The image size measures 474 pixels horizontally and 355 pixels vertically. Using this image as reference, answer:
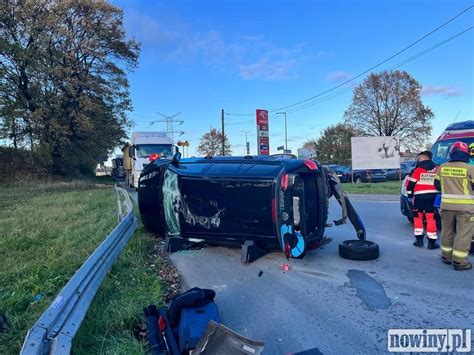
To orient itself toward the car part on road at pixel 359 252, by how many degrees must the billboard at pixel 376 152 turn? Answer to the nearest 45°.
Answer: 0° — it already faces it

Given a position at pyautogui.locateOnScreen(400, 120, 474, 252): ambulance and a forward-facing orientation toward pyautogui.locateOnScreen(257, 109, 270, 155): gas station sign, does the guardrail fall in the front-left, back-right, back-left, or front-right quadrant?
back-left

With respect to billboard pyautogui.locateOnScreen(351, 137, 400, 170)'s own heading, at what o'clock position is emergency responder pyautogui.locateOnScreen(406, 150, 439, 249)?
The emergency responder is roughly at 12 o'clock from the billboard.

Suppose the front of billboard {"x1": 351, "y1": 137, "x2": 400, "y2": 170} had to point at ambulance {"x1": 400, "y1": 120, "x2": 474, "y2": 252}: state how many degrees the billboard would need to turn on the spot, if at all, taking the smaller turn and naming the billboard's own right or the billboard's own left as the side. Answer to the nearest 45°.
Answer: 0° — it already faces it

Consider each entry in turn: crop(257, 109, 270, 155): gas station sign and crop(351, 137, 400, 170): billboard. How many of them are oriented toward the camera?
2

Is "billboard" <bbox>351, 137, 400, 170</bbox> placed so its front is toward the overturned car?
yes

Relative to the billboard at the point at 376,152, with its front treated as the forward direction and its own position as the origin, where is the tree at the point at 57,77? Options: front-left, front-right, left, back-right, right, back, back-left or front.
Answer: right

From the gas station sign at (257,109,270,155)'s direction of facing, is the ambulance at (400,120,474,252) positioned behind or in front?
in front

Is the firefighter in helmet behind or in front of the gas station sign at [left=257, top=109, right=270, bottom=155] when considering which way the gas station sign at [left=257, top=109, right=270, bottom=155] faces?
in front

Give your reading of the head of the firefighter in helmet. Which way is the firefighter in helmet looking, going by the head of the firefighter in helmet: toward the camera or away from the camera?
away from the camera
